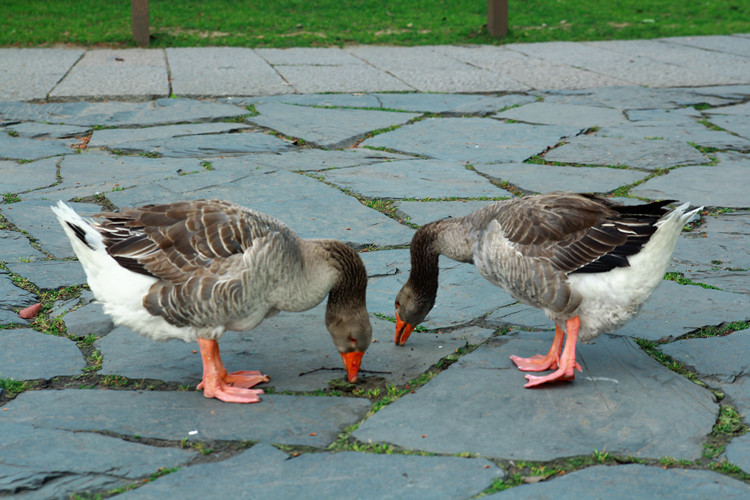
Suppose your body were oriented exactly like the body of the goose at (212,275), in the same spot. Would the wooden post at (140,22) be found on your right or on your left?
on your left

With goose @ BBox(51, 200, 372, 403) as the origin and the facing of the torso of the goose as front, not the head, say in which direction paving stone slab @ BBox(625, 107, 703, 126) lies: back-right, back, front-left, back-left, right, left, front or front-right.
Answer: front-left

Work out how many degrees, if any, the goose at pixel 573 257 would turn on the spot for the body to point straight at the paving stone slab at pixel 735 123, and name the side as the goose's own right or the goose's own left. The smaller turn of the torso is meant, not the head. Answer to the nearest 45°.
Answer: approximately 90° to the goose's own right

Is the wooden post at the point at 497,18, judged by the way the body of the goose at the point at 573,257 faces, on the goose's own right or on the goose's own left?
on the goose's own right

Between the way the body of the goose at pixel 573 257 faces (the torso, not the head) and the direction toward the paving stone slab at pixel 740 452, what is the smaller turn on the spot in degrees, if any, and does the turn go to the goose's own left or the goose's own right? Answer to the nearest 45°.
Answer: approximately 135° to the goose's own left

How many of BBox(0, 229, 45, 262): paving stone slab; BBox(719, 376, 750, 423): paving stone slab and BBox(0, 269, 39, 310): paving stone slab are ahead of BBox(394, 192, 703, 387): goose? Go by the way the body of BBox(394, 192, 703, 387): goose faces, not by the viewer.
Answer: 2

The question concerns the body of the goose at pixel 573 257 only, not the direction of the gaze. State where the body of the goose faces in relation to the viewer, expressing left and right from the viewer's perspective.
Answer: facing to the left of the viewer

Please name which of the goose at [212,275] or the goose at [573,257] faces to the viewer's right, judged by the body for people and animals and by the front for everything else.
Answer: the goose at [212,275]

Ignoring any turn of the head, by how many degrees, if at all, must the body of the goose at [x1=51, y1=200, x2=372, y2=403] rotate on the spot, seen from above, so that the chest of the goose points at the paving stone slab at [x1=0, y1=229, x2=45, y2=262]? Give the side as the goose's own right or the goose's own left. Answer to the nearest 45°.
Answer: approximately 135° to the goose's own left

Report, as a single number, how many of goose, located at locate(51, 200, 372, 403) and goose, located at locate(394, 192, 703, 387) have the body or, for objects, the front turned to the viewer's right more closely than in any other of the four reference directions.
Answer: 1

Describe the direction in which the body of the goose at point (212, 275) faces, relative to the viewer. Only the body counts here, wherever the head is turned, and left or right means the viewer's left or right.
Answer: facing to the right of the viewer

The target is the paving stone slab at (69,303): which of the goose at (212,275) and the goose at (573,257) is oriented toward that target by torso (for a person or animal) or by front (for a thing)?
the goose at (573,257)

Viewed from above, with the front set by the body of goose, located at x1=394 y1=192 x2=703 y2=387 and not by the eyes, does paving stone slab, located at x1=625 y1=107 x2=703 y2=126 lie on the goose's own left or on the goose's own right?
on the goose's own right

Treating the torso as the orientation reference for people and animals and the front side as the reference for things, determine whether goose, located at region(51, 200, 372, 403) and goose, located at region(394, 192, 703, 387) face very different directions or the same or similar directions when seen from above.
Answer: very different directions

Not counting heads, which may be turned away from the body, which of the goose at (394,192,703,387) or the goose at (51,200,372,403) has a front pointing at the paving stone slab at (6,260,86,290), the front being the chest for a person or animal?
the goose at (394,192,703,387)
